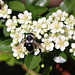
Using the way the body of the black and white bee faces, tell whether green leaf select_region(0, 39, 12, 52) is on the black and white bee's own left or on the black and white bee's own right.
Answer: on the black and white bee's own left

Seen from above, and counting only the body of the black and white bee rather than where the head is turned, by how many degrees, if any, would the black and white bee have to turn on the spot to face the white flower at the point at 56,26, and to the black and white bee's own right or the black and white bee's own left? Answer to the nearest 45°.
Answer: approximately 90° to the black and white bee's own right
